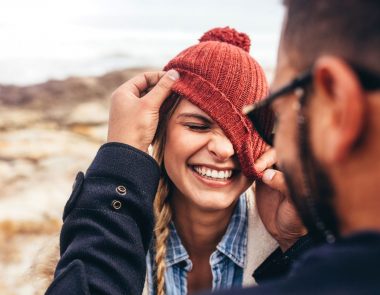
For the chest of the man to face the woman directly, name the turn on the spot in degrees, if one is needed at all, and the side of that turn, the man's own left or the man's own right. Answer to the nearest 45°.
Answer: approximately 45° to the man's own right

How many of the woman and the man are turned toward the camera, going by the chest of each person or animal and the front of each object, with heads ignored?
1

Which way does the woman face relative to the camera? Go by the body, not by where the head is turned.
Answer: toward the camera

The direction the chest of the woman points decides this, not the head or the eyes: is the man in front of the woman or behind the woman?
in front

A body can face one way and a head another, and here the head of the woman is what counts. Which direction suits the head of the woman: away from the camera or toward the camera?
toward the camera

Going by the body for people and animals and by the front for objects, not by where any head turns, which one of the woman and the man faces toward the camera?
the woman

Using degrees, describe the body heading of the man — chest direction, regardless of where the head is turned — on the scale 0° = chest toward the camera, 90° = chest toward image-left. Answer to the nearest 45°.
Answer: approximately 135°

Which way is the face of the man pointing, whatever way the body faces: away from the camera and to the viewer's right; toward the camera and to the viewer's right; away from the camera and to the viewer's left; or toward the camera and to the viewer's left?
away from the camera and to the viewer's left
